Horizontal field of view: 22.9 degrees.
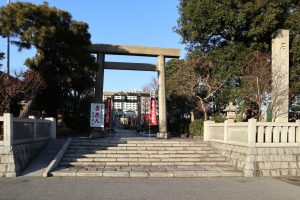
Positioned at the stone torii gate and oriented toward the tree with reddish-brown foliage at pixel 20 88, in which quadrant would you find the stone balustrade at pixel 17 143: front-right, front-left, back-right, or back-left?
front-left

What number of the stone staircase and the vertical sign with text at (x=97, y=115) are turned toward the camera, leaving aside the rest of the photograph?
2

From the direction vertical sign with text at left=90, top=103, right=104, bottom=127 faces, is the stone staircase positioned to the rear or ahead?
ahead

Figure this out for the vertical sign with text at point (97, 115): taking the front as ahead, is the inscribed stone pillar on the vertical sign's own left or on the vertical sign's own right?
on the vertical sign's own left

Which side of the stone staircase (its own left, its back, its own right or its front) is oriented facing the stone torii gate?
back

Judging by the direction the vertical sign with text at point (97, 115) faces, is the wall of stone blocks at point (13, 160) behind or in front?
in front

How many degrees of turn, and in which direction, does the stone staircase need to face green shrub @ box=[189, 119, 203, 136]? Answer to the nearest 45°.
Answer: approximately 180°

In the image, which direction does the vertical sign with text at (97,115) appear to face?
toward the camera

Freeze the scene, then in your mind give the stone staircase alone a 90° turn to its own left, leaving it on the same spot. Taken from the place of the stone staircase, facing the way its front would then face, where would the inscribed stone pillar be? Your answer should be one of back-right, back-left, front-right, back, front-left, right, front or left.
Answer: front-left

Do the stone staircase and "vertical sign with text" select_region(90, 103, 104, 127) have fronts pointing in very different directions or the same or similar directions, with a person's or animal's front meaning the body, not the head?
same or similar directions

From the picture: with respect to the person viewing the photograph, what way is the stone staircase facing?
facing the viewer
